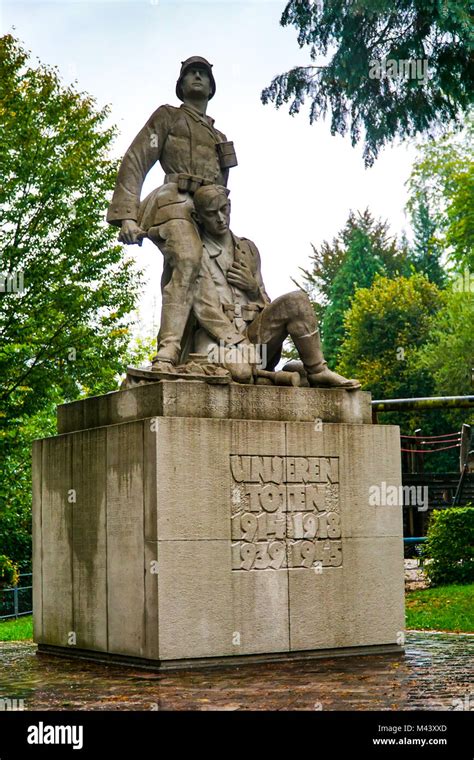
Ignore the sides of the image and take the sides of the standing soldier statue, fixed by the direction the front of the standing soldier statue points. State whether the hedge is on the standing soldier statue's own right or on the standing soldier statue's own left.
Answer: on the standing soldier statue's own left

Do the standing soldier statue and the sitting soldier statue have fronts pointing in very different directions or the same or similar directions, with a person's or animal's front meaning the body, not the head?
same or similar directions

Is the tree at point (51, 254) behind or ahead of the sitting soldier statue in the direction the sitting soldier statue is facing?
behind

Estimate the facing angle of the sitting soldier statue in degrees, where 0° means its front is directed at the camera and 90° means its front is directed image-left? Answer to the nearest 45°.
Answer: approximately 315°

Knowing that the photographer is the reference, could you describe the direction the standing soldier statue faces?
facing the viewer and to the right of the viewer

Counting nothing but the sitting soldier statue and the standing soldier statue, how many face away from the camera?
0

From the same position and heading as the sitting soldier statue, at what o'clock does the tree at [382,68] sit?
The tree is roughly at 8 o'clock from the sitting soldier statue.
